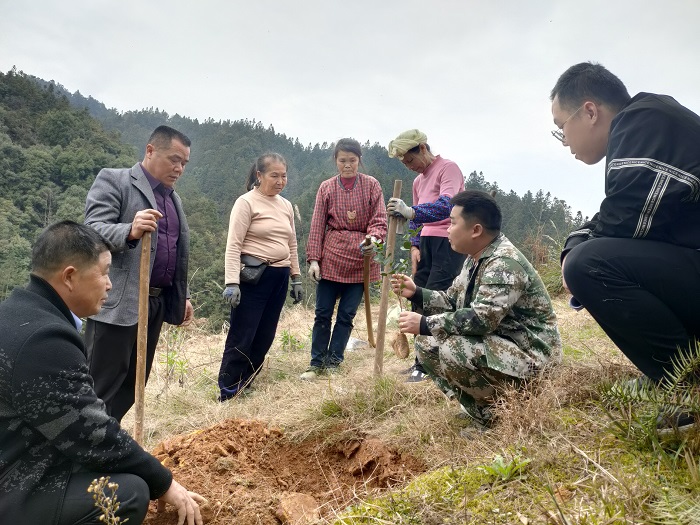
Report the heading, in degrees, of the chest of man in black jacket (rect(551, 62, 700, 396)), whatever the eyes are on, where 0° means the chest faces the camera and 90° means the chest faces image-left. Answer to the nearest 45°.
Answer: approximately 90°

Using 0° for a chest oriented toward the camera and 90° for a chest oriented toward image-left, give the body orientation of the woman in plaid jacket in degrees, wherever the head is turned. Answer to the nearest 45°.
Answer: approximately 0°

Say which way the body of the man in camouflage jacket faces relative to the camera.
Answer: to the viewer's left

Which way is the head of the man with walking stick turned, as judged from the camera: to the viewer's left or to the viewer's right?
to the viewer's right

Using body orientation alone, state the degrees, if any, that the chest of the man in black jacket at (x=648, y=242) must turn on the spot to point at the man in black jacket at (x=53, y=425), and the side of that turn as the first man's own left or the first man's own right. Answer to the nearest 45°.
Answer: approximately 45° to the first man's own left

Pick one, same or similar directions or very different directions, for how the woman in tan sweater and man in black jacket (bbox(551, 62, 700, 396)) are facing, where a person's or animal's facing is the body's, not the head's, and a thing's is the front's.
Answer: very different directions

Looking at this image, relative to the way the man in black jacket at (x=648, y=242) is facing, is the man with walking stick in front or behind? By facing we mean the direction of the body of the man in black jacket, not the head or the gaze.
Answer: in front

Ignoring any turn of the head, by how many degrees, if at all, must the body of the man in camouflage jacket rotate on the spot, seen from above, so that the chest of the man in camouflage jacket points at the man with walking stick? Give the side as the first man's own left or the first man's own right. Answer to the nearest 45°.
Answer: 0° — they already face them

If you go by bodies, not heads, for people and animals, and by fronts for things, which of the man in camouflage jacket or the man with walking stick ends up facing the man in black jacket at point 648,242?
the man with walking stick

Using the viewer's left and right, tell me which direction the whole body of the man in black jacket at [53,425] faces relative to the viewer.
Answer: facing to the right of the viewer

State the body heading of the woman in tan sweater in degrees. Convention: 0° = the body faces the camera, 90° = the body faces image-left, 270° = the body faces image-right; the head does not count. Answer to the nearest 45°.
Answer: approximately 315°
